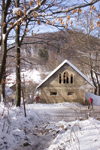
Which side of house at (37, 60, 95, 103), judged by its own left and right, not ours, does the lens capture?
front
